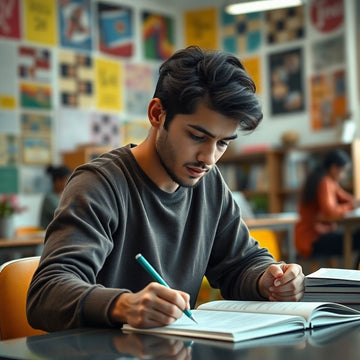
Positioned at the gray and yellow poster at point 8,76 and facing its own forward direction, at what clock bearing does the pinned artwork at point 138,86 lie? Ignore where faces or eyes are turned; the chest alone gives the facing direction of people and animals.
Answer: The pinned artwork is roughly at 8 o'clock from the gray and yellow poster.

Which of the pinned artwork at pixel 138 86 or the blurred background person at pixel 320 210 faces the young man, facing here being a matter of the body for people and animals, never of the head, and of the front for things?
the pinned artwork

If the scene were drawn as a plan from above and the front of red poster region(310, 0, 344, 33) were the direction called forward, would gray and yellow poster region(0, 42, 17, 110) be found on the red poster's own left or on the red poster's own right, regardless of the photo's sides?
on the red poster's own right

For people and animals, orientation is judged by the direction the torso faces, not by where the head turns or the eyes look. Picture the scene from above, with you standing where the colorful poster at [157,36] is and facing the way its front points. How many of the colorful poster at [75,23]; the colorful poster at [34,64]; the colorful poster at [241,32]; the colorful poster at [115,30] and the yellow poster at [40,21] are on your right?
4

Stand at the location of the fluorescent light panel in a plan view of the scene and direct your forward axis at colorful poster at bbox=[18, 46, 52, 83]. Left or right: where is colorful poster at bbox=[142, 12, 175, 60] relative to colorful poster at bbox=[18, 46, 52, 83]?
right

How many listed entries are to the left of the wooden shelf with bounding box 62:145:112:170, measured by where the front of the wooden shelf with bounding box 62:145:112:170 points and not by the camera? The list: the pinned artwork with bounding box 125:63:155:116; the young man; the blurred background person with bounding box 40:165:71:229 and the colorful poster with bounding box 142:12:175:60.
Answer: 2
